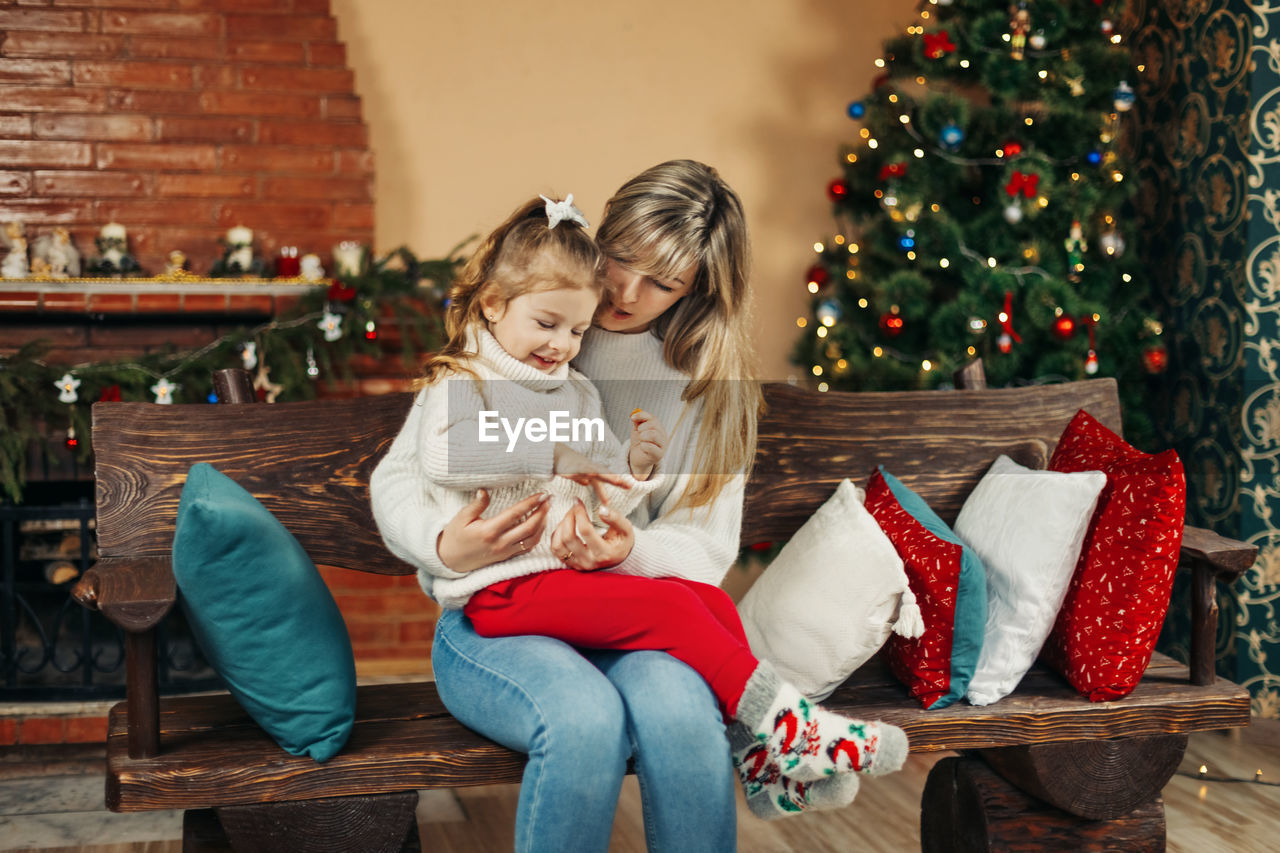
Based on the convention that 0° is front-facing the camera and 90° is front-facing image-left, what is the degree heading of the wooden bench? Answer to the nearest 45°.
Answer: approximately 0°

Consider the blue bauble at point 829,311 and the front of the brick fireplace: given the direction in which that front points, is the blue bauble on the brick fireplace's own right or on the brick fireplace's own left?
on the brick fireplace's own left

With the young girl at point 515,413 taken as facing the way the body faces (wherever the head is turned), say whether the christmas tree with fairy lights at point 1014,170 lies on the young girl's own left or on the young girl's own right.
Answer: on the young girl's own left

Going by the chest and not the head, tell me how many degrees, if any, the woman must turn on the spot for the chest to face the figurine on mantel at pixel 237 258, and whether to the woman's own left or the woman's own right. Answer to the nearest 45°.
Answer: approximately 135° to the woman's own right

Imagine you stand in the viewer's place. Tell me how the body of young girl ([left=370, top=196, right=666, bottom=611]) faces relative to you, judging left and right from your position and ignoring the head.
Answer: facing the viewer and to the right of the viewer

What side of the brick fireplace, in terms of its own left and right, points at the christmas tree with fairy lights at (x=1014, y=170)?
left

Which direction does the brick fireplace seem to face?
toward the camera

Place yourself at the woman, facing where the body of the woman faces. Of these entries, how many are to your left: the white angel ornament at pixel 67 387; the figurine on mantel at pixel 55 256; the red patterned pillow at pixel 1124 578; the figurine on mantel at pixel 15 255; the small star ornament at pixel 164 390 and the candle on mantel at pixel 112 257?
1

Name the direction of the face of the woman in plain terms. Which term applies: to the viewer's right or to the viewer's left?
to the viewer's left
